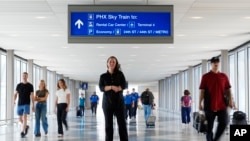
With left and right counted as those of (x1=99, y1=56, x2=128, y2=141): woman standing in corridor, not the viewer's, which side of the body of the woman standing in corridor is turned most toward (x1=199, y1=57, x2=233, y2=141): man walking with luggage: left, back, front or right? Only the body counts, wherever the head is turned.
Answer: left

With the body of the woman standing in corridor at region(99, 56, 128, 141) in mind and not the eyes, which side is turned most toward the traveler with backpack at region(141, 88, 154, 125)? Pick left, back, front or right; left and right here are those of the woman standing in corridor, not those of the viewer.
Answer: back

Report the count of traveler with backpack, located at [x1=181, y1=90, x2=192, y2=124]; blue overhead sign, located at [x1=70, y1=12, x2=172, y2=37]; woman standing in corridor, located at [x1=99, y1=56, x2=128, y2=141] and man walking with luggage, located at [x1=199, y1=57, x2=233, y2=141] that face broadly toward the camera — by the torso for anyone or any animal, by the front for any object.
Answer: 3

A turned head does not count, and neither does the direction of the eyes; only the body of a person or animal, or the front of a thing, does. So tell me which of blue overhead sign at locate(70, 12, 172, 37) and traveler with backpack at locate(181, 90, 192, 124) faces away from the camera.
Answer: the traveler with backpack

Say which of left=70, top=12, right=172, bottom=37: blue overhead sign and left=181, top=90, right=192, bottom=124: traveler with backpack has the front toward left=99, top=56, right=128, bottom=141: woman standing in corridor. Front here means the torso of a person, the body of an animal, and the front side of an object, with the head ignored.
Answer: the blue overhead sign

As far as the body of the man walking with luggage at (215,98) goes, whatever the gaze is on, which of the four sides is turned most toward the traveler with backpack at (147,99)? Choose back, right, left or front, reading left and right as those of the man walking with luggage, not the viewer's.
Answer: back

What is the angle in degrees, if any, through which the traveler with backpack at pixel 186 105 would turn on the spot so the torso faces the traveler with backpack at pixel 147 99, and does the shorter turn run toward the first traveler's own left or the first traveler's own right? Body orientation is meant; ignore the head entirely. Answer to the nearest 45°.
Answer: approximately 90° to the first traveler's own left

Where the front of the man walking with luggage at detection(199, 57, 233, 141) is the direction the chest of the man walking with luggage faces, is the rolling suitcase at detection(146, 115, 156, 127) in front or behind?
behind

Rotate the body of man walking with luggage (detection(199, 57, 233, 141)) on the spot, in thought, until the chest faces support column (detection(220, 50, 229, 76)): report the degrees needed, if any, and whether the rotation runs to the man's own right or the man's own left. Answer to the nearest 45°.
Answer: approximately 180°
